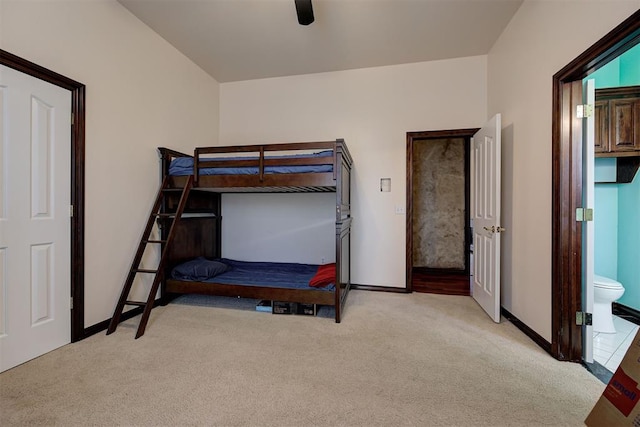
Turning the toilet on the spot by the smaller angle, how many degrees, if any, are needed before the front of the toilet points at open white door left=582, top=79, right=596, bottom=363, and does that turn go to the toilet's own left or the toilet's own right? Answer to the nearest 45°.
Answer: approximately 45° to the toilet's own right

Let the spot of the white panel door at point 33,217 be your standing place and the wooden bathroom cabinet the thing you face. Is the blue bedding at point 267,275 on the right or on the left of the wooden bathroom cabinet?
left

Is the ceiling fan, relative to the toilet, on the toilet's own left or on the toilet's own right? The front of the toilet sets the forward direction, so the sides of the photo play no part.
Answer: on the toilet's own right

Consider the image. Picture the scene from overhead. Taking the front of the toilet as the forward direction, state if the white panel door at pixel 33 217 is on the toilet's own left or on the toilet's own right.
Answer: on the toilet's own right

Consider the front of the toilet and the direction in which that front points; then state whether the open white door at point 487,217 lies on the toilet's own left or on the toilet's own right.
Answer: on the toilet's own right

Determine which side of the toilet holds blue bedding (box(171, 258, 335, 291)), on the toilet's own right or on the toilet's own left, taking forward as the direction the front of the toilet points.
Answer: on the toilet's own right
